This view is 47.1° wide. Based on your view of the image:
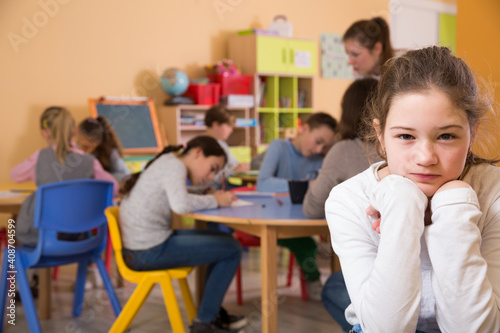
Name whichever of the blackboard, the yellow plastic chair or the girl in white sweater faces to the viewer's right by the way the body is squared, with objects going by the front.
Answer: the yellow plastic chair

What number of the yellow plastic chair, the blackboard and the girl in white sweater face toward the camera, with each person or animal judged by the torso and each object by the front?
2

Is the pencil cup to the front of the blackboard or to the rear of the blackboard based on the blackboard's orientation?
to the front

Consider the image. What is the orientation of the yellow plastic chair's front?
to the viewer's right

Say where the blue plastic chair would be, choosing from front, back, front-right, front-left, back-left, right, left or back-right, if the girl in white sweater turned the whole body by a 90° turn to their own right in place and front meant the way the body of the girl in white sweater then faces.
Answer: front-right

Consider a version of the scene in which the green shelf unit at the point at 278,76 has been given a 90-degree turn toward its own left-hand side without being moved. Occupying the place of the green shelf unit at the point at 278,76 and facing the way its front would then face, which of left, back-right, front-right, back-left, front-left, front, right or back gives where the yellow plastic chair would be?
back-right

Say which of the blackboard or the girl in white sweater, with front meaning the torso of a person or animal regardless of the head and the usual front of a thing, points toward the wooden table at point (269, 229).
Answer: the blackboard

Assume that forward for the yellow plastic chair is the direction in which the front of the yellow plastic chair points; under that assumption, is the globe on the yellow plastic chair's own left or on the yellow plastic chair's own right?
on the yellow plastic chair's own left

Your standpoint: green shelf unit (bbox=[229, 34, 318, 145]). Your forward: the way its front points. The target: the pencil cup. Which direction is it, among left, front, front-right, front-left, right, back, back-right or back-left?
front-right

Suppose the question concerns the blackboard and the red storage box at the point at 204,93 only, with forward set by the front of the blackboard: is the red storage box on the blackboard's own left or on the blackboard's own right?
on the blackboard's own left

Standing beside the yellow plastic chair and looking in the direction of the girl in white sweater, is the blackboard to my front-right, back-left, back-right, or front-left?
back-left

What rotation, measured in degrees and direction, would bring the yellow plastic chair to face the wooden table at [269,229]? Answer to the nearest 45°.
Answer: approximately 45° to its right

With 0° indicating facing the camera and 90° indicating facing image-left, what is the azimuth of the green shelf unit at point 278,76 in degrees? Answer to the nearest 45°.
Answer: approximately 315°
